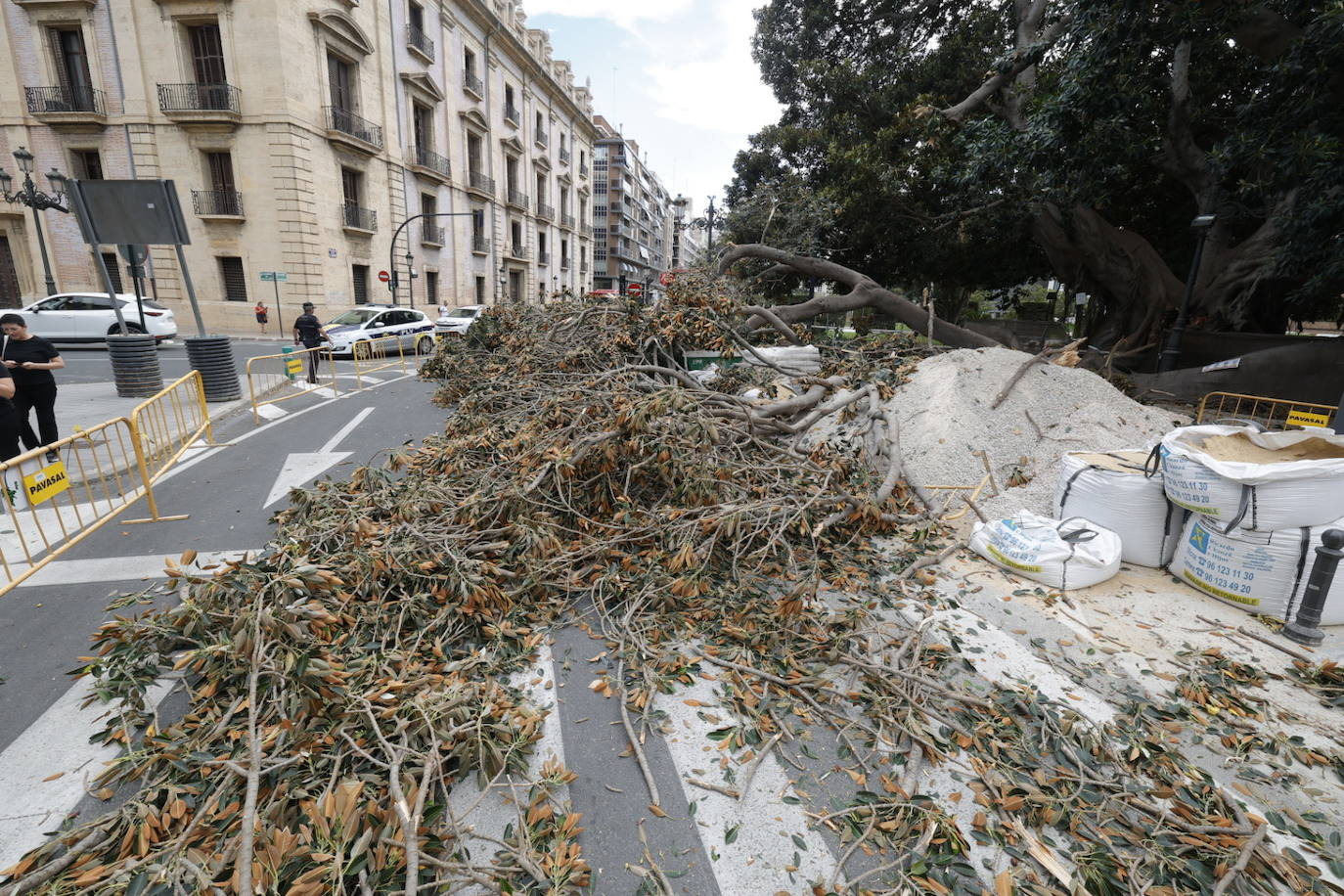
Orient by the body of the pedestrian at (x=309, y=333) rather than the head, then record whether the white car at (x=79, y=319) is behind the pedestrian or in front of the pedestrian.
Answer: in front

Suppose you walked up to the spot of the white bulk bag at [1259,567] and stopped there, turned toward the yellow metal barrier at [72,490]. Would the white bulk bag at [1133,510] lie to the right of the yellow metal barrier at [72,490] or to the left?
right

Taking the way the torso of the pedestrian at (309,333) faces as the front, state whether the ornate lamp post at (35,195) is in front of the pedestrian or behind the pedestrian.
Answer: in front
